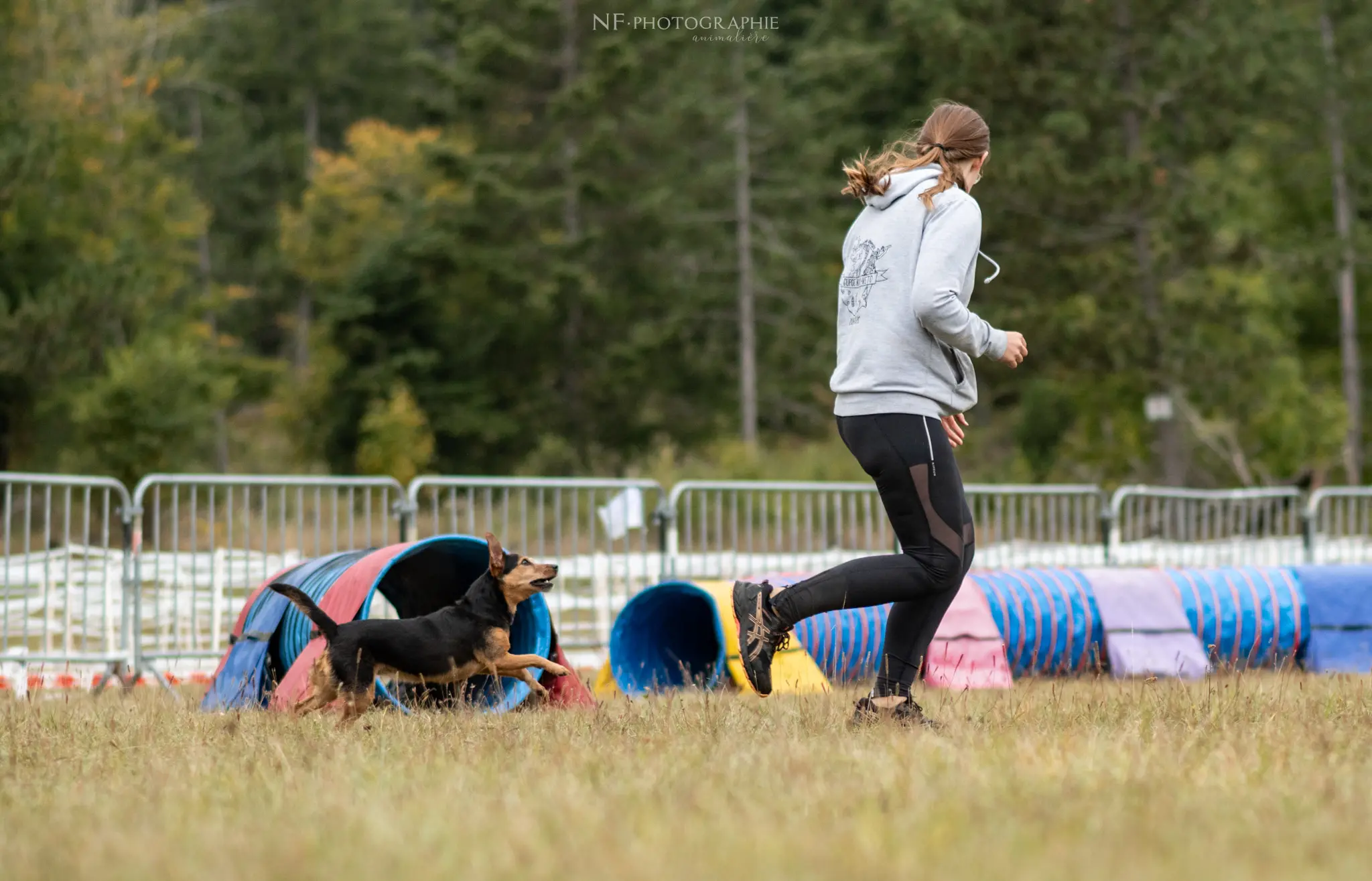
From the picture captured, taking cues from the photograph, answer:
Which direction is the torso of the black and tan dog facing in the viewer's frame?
to the viewer's right

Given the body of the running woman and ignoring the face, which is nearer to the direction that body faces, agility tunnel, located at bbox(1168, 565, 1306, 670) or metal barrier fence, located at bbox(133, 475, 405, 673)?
the agility tunnel

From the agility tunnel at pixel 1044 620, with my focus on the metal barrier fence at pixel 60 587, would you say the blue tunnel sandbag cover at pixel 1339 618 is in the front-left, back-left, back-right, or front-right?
back-right

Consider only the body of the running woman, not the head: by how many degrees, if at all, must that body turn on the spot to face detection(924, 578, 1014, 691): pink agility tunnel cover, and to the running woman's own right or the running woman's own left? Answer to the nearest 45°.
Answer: approximately 45° to the running woman's own left

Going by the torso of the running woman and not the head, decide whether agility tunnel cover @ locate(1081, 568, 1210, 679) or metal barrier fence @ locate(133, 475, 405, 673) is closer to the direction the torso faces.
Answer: the agility tunnel cover

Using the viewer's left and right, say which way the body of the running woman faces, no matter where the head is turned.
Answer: facing away from the viewer and to the right of the viewer

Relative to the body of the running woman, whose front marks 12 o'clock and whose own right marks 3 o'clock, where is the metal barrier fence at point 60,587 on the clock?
The metal barrier fence is roughly at 9 o'clock from the running woman.

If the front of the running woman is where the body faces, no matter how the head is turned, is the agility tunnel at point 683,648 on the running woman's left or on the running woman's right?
on the running woman's left

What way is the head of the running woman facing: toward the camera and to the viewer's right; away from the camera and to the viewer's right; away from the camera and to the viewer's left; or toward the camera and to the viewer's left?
away from the camera and to the viewer's right

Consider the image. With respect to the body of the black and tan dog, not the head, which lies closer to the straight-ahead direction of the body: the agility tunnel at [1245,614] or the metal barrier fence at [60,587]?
the agility tunnel

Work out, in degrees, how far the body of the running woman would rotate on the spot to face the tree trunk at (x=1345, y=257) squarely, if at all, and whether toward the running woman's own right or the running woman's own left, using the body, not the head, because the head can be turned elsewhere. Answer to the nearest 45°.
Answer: approximately 45° to the running woman's own left

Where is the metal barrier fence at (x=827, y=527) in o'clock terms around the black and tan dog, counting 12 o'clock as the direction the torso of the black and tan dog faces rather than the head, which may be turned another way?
The metal barrier fence is roughly at 10 o'clock from the black and tan dog.

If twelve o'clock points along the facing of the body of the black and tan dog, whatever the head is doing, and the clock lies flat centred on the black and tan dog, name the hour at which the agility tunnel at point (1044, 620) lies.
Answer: The agility tunnel is roughly at 11 o'clock from the black and tan dog.

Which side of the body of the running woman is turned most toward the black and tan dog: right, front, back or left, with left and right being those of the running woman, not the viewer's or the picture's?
left
